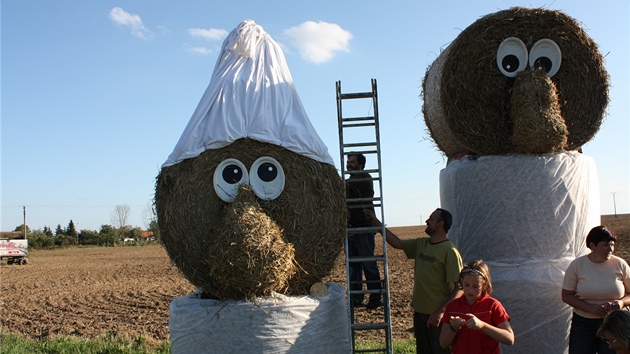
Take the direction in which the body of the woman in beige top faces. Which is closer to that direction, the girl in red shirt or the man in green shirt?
the girl in red shirt

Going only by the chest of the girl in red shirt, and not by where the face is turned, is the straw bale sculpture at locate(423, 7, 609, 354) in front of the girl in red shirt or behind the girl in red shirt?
behind

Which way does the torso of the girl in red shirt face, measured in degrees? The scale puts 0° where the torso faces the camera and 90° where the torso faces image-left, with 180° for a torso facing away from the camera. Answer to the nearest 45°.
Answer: approximately 45°
